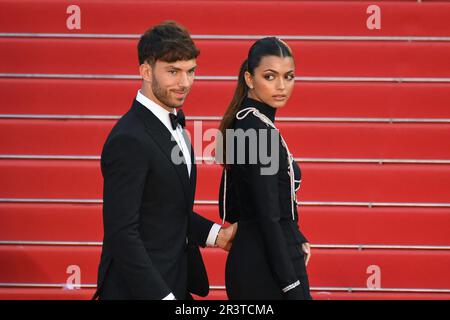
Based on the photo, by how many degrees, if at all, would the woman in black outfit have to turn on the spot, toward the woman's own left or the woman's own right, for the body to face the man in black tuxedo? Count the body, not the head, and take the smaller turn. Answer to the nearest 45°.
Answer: approximately 135° to the woman's own right

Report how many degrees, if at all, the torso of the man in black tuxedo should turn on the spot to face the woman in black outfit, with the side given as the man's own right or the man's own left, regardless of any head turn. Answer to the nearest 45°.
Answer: approximately 90° to the man's own left

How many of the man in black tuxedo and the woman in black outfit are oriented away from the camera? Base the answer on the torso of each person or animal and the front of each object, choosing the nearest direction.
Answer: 0

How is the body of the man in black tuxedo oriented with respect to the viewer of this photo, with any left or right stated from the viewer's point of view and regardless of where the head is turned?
facing the viewer and to the right of the viewer
